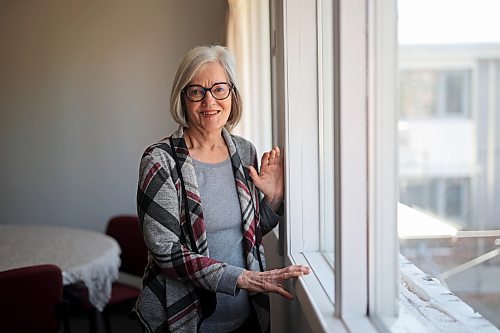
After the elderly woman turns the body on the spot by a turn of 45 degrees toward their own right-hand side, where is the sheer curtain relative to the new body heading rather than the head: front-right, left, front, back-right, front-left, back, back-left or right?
back

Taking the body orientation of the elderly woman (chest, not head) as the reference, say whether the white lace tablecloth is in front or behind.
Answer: behind

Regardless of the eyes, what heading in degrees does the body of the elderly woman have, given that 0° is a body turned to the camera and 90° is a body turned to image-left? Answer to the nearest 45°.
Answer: approximately 315°

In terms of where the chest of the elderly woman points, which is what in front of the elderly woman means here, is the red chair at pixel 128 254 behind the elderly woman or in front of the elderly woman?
behind
